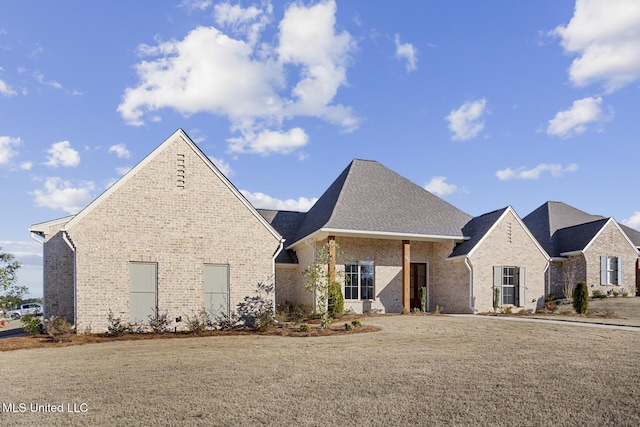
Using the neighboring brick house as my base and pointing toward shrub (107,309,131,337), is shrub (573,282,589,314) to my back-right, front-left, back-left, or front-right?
front-left

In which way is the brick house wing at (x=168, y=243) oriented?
toward the camera

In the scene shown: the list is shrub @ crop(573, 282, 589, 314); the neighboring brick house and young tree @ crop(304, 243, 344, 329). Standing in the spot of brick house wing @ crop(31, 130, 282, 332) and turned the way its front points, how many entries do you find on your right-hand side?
0

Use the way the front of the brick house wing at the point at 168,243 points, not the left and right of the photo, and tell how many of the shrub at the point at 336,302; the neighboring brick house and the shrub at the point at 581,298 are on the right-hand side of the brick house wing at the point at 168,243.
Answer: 0

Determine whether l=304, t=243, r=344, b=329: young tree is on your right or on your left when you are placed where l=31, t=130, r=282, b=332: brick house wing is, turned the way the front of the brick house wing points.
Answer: on your left
